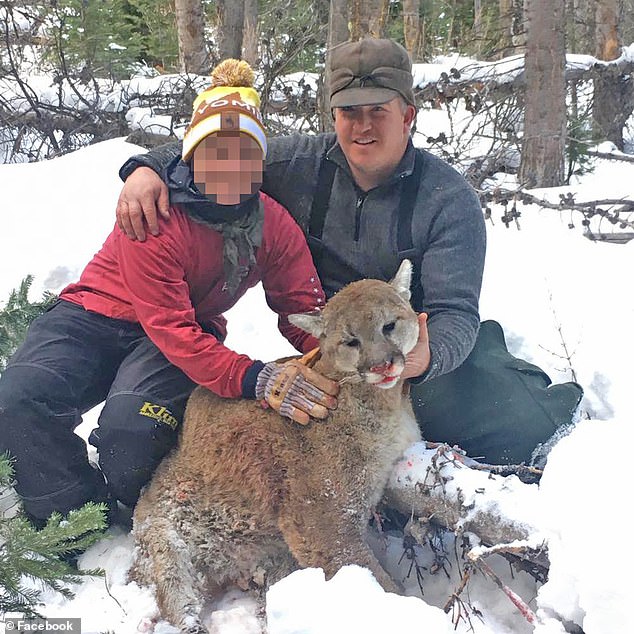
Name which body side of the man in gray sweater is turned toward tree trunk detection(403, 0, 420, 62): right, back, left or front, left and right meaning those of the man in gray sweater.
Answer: back

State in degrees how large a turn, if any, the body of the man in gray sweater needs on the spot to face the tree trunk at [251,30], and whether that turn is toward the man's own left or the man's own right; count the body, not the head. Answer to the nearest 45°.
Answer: approximately 180°

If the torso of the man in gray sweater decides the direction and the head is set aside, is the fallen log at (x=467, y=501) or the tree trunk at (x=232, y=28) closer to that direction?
the fallen log

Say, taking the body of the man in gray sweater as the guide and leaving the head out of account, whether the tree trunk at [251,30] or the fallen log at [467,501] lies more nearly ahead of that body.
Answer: the fallen log

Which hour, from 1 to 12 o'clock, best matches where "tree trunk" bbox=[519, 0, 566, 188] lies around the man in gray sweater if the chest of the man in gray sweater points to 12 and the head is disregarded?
The tree trunk is roughly at 7 o'clock from the man in gray sweater.

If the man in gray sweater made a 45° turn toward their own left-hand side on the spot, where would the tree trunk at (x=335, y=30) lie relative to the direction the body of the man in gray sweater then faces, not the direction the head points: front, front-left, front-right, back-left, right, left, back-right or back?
back-left

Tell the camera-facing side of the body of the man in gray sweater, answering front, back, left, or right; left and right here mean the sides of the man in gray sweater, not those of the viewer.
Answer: front

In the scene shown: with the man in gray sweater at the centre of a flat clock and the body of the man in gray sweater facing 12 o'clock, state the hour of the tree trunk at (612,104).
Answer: The tree trunk is roughly at 7 o'clock from the man in gray sweater.

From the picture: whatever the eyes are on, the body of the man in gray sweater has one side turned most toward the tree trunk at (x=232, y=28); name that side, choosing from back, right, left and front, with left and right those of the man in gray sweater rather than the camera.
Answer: back

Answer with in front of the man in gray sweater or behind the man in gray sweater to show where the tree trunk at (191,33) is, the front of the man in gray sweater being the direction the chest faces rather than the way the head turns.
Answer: behind

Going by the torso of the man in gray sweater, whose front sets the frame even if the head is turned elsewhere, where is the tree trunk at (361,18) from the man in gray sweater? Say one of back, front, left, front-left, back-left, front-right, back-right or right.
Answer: back
